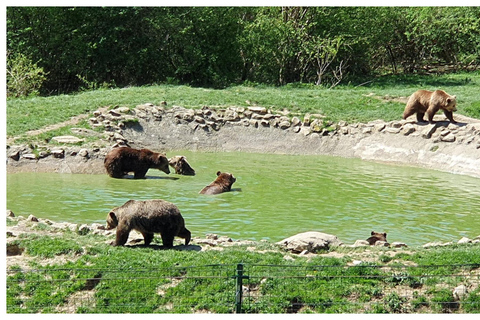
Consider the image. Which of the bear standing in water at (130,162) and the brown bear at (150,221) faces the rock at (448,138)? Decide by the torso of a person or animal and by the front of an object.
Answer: the bear standing in water

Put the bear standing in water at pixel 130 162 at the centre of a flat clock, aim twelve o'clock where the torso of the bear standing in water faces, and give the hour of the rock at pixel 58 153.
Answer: The rock is roughly at 7 o'clock from the bear standing in water.

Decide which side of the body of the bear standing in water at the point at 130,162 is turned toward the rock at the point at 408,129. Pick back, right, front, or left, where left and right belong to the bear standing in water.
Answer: front

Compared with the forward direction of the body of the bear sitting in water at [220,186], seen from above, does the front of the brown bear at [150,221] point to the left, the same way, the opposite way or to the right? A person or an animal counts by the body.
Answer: the opposite way

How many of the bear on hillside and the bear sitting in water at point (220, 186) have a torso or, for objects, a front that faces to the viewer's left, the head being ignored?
0

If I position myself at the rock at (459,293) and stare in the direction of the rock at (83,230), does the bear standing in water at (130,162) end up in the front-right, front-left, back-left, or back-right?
front-right

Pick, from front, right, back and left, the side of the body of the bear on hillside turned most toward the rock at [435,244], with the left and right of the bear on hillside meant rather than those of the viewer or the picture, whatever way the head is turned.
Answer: right

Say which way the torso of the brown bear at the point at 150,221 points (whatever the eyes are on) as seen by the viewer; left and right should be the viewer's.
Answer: facing to the left of the viewer

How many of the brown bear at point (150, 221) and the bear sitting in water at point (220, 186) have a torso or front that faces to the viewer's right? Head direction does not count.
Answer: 1

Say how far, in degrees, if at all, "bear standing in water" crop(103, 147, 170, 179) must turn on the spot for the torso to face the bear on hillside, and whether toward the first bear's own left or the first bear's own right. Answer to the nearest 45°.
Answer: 0° — it already faces it

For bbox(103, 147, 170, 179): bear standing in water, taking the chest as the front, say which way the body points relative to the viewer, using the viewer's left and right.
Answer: facing to the right of the viewer

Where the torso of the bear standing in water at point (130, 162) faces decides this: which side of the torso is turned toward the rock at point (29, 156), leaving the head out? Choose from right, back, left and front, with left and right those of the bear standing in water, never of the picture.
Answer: back

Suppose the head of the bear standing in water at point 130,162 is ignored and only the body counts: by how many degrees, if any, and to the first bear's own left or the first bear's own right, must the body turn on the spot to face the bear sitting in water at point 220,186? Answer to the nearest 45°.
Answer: approximately 45° to the first bear's own right

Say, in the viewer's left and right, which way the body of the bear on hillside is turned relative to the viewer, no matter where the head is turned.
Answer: facing to the right of the viewer
